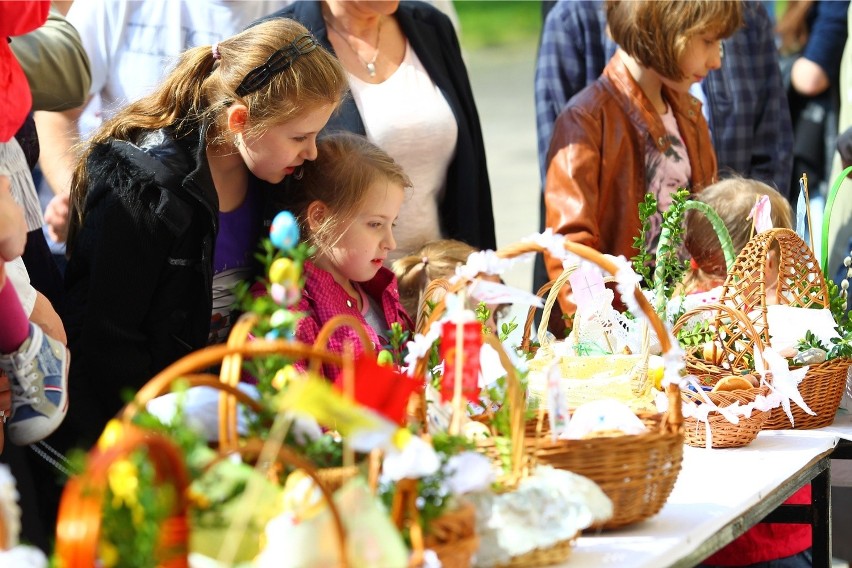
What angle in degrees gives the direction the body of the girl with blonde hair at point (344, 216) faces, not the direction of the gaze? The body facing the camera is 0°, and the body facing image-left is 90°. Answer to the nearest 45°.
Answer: approximately 315°

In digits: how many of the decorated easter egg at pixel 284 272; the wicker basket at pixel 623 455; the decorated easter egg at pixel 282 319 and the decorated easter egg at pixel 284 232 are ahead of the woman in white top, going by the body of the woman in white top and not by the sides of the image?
4

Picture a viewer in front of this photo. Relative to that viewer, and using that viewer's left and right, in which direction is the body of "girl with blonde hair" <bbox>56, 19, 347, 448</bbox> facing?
facing the viewer and to the right of the viewer

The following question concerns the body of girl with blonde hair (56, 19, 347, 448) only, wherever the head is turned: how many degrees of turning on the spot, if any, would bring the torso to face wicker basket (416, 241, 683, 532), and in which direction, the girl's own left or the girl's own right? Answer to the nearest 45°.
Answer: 0° — they already face it

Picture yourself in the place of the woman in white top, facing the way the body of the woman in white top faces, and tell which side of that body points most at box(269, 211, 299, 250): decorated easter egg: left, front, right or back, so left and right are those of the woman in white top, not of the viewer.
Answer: front

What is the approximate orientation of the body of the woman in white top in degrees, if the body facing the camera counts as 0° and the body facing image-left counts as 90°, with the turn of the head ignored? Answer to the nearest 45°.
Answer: approximately 0°
